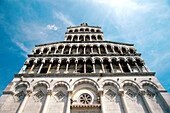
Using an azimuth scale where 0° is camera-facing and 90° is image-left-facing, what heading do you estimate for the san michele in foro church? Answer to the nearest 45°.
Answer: approximately 0°
